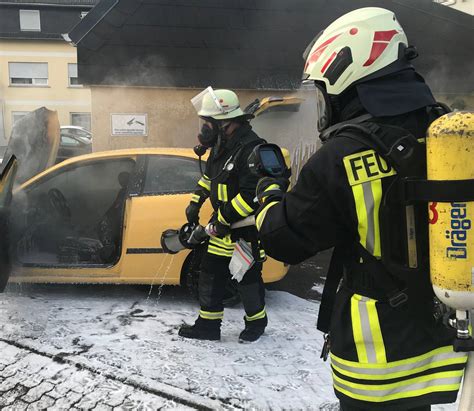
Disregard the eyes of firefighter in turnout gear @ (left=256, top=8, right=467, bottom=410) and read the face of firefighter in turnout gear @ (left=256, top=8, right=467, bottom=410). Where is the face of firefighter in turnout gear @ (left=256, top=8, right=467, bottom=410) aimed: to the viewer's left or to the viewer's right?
to the viewer's left

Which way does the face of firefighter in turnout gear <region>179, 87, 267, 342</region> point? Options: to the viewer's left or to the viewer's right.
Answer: to the viewer's left

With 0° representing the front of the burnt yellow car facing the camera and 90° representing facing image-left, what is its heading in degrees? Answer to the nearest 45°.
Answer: approximately 90°

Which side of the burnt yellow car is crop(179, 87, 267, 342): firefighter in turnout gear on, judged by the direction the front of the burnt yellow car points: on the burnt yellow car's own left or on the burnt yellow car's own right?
on the burnt yellow car's own left

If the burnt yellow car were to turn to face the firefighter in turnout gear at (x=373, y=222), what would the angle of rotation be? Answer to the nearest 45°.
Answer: approximately 90° to its left

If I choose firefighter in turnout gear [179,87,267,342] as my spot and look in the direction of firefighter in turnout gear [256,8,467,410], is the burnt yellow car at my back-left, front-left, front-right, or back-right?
back-right
